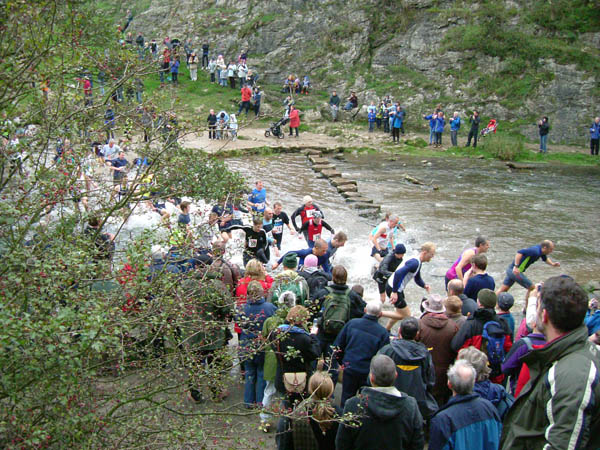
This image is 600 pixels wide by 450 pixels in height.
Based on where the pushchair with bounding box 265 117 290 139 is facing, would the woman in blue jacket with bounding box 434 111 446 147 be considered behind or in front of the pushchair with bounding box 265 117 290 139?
behind

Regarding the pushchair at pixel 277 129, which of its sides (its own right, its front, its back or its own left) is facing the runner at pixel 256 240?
left

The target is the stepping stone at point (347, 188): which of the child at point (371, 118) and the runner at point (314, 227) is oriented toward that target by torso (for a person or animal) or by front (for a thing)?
the child

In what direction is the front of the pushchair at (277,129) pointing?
to the viewer's left

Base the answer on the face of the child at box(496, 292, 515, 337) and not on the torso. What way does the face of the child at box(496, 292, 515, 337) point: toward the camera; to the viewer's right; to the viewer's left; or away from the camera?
away from the camera

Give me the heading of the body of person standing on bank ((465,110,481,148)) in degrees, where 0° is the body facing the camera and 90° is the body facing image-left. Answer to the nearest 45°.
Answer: approximately 45°

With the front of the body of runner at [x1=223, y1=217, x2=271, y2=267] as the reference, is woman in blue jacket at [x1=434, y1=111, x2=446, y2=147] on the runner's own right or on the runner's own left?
on the runner's own left

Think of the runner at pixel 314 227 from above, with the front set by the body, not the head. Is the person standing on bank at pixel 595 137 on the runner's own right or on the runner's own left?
on the runner's own left

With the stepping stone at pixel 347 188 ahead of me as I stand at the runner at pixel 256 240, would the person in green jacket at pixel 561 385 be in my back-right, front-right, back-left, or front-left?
back-right
